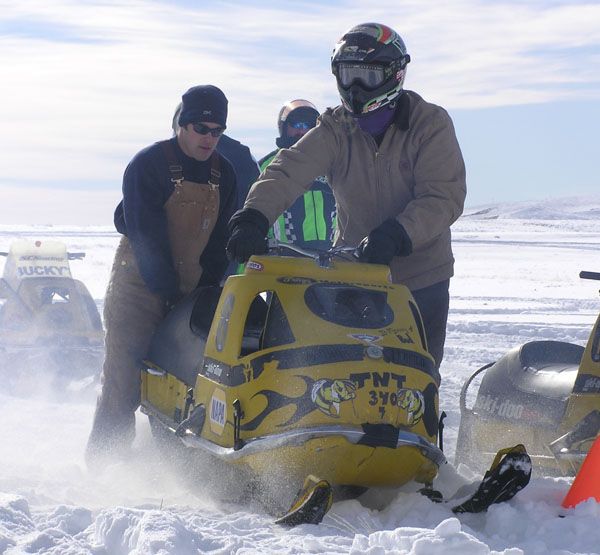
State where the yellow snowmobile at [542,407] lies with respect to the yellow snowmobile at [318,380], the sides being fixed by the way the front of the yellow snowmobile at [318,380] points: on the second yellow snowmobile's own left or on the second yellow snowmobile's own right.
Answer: on the second yellow snowmobile's own left

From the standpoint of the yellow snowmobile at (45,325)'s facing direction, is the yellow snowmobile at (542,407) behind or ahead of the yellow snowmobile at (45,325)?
ahead

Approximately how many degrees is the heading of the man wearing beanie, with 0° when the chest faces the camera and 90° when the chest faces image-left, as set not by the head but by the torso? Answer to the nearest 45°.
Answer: approximately 315°

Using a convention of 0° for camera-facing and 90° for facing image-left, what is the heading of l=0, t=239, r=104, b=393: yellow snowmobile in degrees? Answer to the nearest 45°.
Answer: approximately 0°

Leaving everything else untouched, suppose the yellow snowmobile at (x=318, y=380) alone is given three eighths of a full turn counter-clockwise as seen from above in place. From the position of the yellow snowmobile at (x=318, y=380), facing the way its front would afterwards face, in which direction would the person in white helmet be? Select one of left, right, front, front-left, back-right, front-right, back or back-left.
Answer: front

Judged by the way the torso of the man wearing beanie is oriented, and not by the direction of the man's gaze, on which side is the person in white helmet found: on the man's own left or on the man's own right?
on the man's own left

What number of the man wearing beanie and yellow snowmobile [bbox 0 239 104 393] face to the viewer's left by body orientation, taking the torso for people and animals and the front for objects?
0

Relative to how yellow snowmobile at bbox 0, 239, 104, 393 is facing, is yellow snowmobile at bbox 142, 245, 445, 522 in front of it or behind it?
in front
